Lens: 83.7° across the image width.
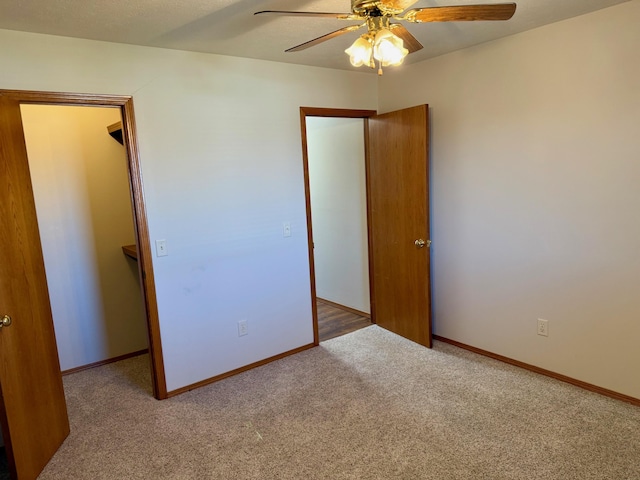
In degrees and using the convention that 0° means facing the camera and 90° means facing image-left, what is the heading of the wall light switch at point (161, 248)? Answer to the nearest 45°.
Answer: approximately 0°

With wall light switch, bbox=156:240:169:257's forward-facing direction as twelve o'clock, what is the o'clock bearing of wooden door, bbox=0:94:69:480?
The wooden door is roughly at 2 o'clock from the wall light switch.

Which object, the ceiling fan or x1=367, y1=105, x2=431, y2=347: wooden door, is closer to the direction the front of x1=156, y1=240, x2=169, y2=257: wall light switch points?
the ceiling fan

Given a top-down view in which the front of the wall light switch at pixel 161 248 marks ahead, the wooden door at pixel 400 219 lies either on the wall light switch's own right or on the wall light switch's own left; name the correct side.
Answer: on the wall light switch's own left

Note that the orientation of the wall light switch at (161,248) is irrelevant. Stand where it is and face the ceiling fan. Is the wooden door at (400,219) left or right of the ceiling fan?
left

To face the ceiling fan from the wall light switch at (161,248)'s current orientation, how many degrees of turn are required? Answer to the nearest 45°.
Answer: approximately 45° to its left
